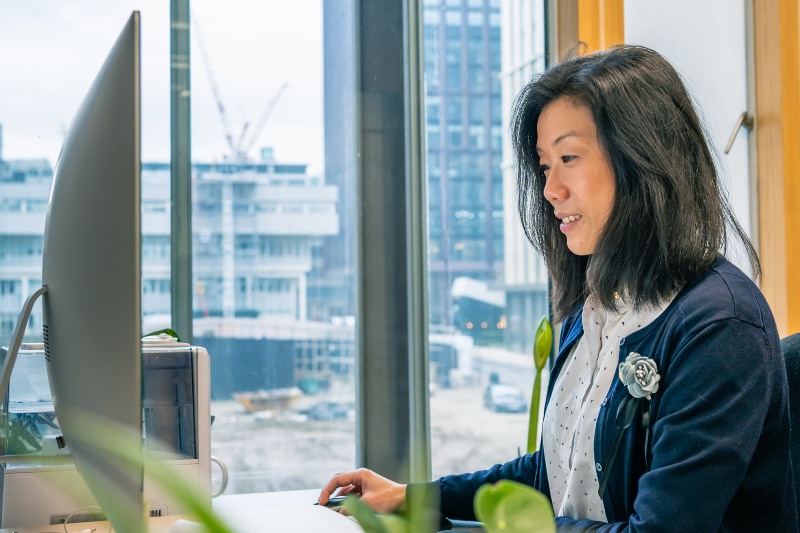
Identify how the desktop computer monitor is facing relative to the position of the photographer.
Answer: facing to the right of the viewer

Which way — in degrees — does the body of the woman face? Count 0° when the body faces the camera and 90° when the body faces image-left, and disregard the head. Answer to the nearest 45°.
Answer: approximately 45°

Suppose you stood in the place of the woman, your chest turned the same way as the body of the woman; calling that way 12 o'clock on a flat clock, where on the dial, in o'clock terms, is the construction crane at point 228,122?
The construction crane is roughly at 3 o'clock from the woman.

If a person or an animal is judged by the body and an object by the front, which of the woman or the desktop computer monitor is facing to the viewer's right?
the desktop computer monitor

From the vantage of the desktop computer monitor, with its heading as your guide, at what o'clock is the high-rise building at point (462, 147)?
The high-rise building is roughly at 10 o'clock from the desktop computer monitor.

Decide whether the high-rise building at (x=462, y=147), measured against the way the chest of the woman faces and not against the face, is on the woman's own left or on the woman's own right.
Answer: on the woman's own right

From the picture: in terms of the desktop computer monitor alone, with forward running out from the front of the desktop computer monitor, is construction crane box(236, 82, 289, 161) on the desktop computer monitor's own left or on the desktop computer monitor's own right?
on the desktop computer monitor's own left

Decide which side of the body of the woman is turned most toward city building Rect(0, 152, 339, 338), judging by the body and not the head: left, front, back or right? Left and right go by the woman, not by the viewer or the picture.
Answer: right

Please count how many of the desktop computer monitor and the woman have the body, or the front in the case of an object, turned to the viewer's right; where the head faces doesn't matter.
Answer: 1

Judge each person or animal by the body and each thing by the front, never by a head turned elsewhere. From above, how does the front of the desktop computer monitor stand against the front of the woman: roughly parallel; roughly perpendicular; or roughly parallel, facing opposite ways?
roughly parallel, facing opposite ways

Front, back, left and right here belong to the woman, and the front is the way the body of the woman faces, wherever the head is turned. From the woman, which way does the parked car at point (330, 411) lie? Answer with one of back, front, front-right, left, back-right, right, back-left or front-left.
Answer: right

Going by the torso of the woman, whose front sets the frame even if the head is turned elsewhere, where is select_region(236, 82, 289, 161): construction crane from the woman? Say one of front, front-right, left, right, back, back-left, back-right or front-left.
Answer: right

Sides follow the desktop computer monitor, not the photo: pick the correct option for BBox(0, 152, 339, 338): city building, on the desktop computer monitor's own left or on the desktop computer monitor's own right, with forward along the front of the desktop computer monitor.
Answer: on the desktop computer monitor's own left
